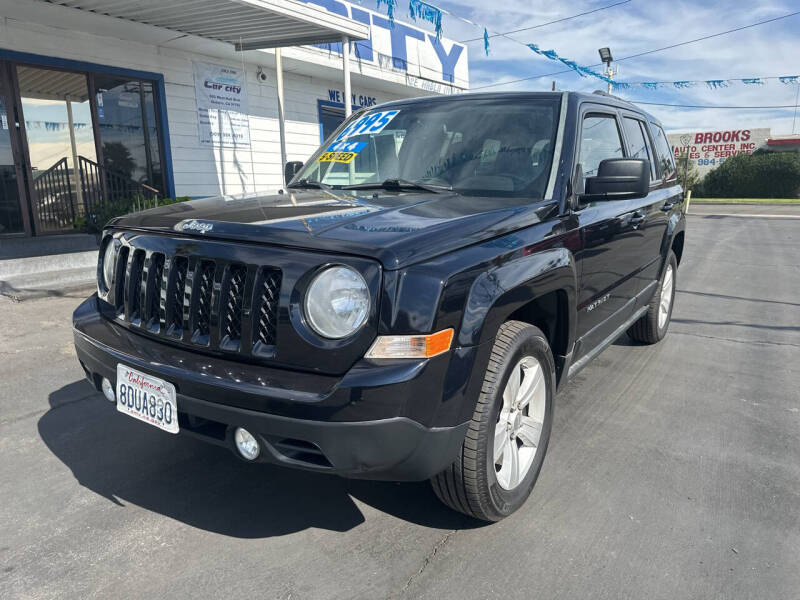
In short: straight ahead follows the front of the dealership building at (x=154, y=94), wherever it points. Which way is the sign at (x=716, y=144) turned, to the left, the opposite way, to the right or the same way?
to the right

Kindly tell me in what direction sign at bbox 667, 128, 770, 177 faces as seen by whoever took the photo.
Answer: facing the viewer

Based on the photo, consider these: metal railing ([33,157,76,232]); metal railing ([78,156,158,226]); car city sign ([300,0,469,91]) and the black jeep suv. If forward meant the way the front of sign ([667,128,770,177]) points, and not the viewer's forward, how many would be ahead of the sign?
4

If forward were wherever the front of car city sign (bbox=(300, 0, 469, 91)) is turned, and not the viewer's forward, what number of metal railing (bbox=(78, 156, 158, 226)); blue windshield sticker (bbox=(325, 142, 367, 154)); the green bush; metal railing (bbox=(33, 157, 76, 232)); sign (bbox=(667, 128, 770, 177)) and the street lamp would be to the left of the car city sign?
3

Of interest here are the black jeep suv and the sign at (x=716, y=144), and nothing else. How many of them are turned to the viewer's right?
0

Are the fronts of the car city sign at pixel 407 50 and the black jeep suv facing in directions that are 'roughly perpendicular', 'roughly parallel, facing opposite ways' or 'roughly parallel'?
roughly perpendicular

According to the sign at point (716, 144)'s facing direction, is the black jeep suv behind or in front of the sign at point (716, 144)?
in front

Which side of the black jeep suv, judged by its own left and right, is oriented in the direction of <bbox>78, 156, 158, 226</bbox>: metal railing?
right

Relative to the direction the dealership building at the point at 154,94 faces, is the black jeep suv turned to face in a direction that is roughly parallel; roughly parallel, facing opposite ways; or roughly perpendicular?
roughly perpendicular

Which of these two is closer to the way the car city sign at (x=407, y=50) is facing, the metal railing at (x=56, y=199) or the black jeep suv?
the black jeep suv

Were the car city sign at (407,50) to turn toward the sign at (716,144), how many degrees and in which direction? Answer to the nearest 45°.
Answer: approximately 90° to its left

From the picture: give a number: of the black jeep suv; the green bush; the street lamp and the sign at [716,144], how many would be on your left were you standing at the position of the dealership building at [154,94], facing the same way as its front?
3

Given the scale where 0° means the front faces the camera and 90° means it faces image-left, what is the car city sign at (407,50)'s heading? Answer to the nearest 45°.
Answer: approximately 315°

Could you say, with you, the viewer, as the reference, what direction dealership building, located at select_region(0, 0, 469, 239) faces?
facing the viewer and to the right of the viewer

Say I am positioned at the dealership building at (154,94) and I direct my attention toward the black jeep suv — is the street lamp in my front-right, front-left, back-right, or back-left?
back-left

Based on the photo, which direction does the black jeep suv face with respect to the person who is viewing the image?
facing the viewer and to the left of the viewer

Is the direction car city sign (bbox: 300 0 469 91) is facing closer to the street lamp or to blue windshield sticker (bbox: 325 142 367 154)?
the blue windshield sticker
